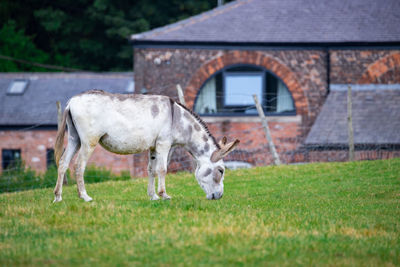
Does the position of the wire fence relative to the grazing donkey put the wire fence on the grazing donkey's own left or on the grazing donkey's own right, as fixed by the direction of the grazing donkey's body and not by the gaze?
on the grazing donkey's own left

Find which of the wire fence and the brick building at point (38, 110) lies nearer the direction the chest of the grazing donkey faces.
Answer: the wire fence

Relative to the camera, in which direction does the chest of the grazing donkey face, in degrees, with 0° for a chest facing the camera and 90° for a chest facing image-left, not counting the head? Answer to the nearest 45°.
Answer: approximately 270°

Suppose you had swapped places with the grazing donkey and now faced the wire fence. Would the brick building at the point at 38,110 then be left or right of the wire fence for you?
left

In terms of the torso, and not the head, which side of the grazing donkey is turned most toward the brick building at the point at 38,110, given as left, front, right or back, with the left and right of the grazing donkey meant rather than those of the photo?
left

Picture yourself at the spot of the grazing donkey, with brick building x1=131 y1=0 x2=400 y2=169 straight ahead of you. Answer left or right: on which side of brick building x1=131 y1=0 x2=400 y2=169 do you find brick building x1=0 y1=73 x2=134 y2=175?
left
